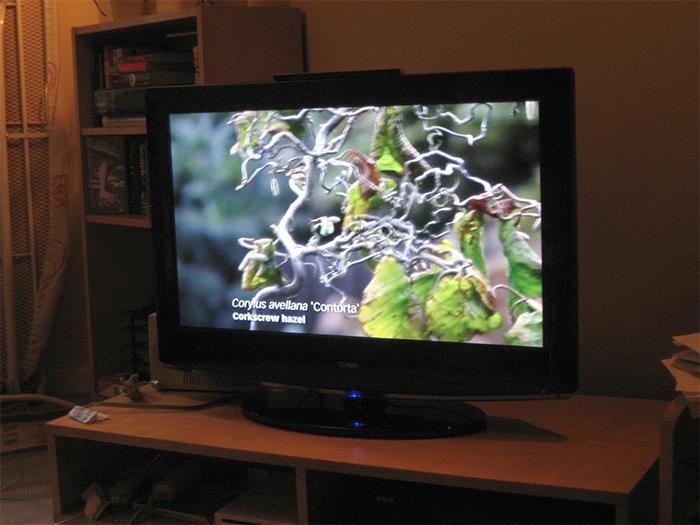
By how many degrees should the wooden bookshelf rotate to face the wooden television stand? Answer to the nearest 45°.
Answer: approximately 90° to its left

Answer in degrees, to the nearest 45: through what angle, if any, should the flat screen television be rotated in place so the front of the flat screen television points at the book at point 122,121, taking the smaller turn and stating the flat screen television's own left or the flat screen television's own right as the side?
approximately 90° to the flat screen television's own right

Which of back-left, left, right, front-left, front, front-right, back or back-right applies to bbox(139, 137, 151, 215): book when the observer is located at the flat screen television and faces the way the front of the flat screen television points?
right

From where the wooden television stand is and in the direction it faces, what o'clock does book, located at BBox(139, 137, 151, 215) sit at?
The book is roughly at 3 o'clock from the wooden television stand.

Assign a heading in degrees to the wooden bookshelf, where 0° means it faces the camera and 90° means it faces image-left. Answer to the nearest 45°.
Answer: approximately 45°

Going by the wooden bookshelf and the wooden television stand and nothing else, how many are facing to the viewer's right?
0

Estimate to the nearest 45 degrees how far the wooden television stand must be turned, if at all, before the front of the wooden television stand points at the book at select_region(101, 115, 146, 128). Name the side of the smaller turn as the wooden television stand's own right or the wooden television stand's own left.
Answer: approximately 90° to the wooden television stand's own right

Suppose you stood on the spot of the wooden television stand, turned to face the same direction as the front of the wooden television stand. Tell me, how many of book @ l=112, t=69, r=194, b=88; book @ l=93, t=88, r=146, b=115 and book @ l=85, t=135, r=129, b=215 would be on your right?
3

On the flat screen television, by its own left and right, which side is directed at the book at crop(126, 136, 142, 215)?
right

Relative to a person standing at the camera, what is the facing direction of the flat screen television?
facing the viewer and to the left of the viewer

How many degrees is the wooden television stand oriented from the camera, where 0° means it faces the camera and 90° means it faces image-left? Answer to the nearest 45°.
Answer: approximately 45°
